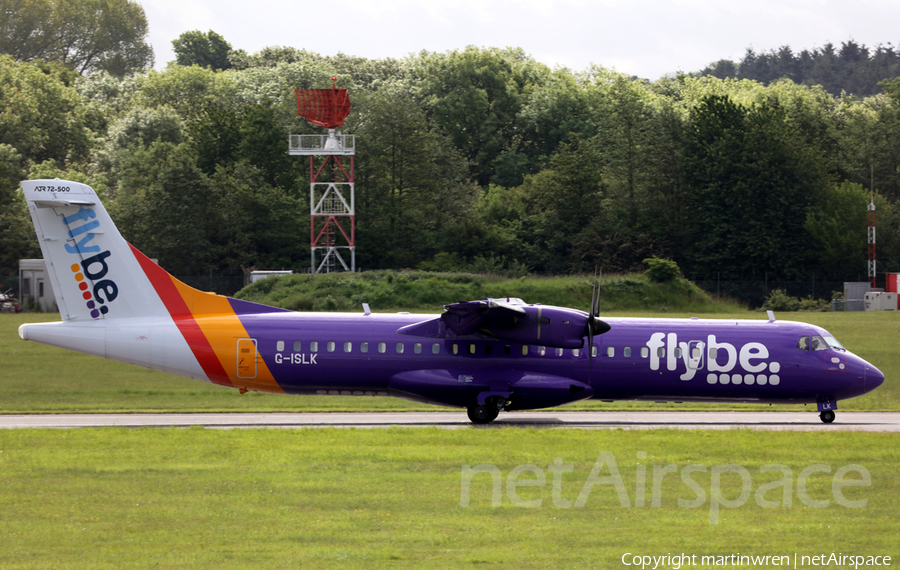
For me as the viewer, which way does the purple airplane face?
facing to the right of the viewer
